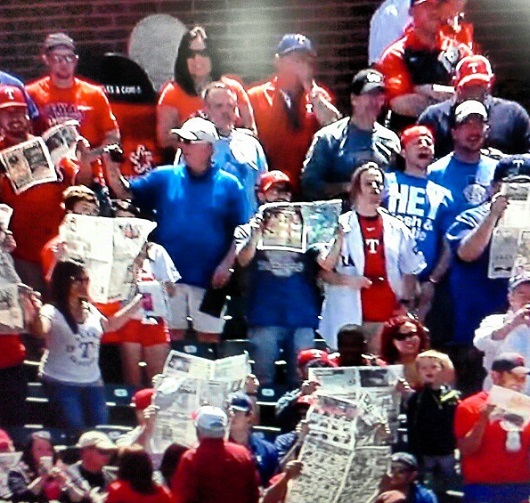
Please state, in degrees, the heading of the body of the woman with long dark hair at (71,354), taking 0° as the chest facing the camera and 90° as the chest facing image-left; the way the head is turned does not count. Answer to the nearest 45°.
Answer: approximately 315°

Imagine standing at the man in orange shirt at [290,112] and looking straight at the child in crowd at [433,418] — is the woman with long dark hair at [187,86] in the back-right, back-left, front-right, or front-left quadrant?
back-right

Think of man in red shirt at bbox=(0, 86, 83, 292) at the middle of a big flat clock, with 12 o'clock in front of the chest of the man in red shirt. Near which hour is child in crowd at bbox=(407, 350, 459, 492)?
The child in crowd is roughly at 10 o'clock from the man in red shirt.

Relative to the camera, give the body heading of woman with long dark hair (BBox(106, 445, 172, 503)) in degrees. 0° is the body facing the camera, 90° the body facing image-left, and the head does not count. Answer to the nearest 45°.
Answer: approximately 180°

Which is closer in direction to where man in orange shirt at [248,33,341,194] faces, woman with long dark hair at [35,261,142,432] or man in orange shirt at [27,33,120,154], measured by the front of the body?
the woman with long dark hair

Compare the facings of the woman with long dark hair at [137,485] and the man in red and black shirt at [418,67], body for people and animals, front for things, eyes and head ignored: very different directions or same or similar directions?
very different directions

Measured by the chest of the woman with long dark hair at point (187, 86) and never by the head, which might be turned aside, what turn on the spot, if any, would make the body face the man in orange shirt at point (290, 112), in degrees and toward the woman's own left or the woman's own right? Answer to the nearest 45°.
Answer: approximately 90° to the woman's own left

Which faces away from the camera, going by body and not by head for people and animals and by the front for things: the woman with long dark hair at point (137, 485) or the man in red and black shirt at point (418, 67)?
the woman with long dark hair

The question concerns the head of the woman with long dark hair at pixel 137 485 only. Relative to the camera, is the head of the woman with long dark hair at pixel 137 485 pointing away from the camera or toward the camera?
away from the camera

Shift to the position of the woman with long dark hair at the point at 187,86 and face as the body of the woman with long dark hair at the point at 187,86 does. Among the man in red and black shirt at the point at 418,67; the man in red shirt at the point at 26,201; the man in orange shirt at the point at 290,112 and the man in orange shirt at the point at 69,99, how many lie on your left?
2
